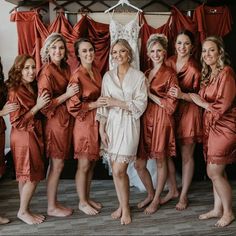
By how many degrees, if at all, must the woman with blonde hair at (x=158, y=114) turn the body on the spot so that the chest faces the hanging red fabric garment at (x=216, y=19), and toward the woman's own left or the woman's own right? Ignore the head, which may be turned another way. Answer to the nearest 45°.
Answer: approximately 180°

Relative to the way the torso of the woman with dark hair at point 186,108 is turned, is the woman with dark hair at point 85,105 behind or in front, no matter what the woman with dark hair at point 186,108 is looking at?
in front

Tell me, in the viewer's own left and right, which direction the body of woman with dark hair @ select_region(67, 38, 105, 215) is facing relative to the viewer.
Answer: facing the viewer and to the right of the viewer

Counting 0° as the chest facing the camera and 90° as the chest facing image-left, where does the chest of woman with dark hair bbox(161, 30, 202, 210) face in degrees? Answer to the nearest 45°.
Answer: approximately 45°

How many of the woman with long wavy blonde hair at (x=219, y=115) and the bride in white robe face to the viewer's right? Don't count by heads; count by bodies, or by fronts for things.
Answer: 0

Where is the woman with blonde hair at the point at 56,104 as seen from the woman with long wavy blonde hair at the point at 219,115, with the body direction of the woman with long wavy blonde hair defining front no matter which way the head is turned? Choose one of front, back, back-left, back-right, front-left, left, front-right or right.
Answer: front-right

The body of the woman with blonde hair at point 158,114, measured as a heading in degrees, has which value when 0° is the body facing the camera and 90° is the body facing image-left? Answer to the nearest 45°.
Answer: approximately 45°

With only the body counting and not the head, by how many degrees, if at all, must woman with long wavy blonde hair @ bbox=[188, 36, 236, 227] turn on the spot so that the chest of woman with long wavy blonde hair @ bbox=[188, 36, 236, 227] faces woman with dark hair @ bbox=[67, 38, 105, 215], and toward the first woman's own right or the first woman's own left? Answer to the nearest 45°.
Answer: approximately 45° to the first woman's own right

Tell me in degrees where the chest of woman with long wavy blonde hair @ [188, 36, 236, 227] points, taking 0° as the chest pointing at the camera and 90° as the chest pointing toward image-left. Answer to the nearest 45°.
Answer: approximately 45°

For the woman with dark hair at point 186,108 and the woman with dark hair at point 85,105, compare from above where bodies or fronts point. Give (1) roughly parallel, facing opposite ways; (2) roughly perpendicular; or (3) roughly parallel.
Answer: roughly perpendicular

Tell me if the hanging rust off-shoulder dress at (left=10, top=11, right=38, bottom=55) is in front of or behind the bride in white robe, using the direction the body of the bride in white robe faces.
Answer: behind
